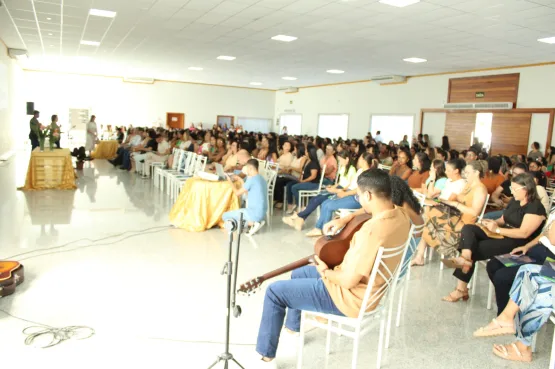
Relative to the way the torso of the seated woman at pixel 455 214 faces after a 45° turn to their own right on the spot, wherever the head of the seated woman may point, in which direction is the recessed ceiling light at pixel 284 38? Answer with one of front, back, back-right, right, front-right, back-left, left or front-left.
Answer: front-right

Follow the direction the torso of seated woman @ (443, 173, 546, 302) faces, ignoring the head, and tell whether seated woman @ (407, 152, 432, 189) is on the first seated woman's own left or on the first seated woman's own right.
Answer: on the first seated woman's own right

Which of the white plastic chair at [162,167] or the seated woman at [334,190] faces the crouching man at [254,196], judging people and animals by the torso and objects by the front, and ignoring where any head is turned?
the seated woman

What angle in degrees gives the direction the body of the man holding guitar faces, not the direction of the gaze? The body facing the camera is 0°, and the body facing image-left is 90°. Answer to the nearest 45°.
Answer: approximately 90°

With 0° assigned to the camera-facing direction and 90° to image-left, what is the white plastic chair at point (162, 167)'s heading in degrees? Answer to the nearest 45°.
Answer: approximately 90°

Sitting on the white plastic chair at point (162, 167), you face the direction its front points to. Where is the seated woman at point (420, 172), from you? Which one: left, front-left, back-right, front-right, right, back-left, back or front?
back-left

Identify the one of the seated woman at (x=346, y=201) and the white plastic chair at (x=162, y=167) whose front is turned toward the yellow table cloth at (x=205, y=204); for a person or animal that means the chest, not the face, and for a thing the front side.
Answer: the seated woman

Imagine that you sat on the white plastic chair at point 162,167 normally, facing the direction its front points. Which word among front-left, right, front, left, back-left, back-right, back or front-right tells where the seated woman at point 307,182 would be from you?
back-left

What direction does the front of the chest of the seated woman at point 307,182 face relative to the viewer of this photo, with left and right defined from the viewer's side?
facing to the left of the viewer

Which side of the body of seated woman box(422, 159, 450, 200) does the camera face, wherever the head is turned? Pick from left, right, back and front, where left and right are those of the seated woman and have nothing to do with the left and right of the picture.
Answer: left

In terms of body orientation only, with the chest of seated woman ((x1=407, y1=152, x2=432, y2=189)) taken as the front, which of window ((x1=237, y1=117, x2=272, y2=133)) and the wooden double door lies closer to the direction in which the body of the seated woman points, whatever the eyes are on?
the window

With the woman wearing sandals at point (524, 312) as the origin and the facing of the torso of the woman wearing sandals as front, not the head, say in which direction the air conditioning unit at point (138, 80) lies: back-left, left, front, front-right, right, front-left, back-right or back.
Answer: front-right

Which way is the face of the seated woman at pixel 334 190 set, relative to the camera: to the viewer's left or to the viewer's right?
to the viewer's left

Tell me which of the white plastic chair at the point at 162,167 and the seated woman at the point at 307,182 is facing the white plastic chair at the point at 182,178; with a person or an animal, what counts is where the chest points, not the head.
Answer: the seated woman

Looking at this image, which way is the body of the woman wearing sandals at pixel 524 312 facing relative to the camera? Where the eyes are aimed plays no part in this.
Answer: to the viewer's left

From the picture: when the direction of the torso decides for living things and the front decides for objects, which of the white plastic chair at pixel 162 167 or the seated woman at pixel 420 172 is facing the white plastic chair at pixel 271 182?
the seated woman
